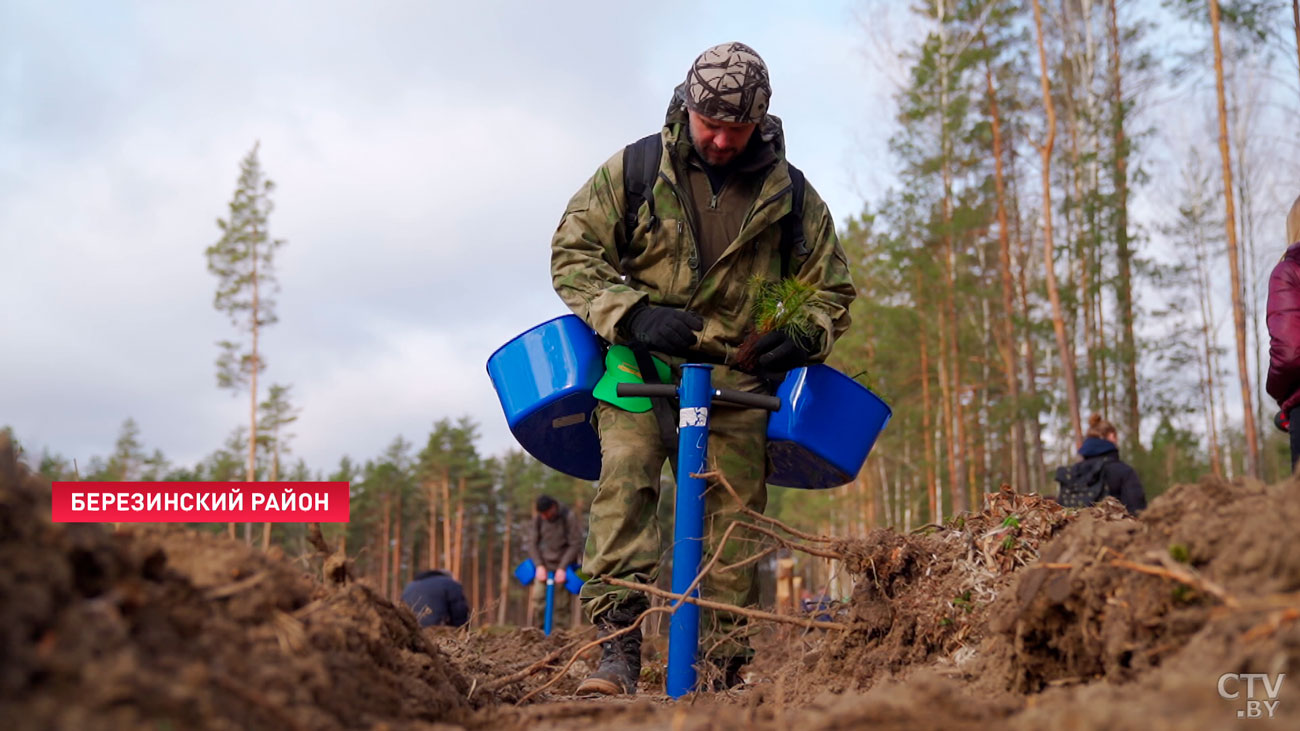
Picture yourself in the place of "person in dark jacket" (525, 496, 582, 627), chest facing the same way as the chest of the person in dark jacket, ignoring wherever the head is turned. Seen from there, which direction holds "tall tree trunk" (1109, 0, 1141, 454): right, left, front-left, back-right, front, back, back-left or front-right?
back-left

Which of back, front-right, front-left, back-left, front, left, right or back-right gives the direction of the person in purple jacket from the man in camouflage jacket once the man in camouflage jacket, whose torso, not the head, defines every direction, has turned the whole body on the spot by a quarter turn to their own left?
front

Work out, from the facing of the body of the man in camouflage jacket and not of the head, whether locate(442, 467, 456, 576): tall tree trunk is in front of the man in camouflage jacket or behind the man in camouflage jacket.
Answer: behind

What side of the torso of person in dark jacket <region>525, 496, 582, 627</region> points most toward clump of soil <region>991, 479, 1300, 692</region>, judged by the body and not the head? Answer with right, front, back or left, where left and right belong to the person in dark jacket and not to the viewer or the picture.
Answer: front

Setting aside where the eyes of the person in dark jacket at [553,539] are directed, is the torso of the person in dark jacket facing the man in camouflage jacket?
yes

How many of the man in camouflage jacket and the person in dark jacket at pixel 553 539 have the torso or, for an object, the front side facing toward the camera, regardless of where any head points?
2

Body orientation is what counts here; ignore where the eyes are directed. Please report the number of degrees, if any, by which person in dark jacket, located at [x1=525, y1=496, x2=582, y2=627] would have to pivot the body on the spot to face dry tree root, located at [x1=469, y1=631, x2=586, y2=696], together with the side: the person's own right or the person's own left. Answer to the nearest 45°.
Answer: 0° — they already face it

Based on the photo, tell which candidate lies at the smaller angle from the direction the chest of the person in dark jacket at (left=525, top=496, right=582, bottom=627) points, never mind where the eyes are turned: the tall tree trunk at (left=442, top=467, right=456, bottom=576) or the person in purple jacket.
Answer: the person in purple jacket

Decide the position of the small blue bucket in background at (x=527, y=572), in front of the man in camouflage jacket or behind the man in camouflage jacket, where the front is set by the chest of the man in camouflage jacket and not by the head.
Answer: behind

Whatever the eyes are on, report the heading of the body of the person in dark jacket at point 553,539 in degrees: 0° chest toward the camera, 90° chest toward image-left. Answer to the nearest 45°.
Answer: approximately 0°
